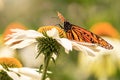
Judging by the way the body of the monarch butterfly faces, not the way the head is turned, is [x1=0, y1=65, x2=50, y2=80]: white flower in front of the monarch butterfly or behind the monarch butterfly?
in front

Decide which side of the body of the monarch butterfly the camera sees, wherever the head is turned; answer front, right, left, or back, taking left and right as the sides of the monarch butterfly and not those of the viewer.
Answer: left
